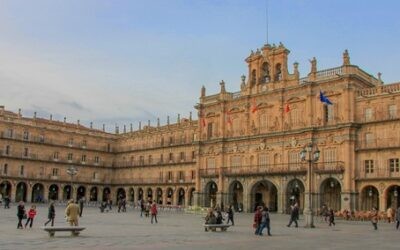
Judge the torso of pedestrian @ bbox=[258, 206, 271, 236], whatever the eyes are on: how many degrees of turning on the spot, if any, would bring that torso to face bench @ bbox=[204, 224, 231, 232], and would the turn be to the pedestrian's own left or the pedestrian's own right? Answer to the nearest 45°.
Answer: approximately 45° to the pedestrian's own right
